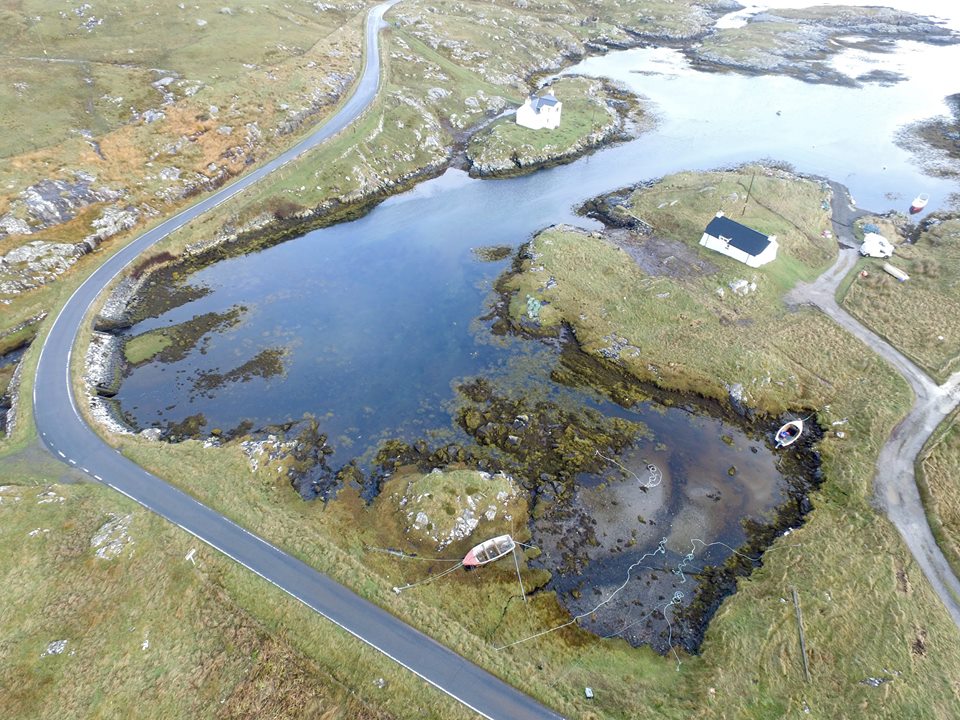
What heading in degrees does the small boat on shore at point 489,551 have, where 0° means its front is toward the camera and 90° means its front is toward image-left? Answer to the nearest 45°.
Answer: approximately 45°

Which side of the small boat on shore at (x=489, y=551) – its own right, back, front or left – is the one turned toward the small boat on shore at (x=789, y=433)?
back

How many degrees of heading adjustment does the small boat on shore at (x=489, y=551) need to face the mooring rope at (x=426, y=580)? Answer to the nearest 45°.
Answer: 0° — it already faces it

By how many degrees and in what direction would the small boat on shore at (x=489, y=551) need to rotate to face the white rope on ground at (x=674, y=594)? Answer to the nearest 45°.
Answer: approximately 135° to its left

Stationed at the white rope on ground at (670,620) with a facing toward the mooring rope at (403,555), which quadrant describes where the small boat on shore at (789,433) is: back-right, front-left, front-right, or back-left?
back-right

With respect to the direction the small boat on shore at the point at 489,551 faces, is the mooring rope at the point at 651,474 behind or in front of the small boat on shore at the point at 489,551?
behind

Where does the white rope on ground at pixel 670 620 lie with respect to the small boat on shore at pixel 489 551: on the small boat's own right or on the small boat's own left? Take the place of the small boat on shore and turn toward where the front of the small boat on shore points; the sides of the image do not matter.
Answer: on the small boat's own left
